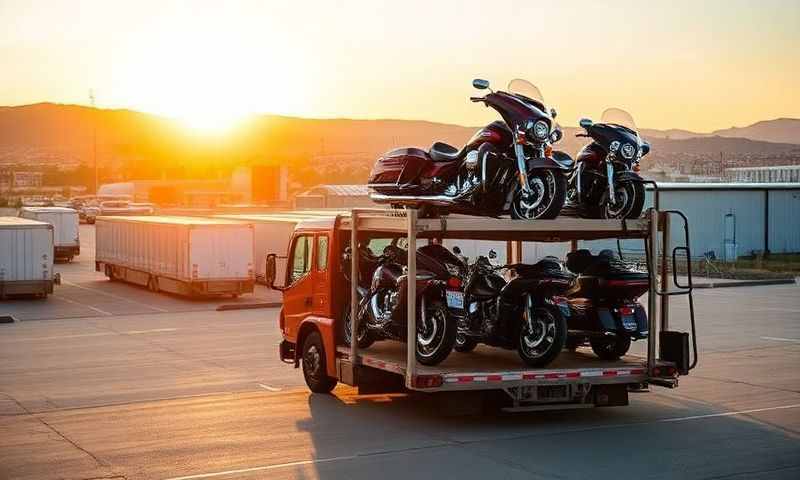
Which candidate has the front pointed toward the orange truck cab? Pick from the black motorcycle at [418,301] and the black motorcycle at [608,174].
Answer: the black motorcycle at [418,301]

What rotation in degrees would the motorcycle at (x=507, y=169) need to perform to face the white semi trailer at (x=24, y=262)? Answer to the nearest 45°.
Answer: approximately 180°

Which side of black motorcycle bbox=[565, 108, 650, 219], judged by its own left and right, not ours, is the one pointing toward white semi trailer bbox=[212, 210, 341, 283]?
back

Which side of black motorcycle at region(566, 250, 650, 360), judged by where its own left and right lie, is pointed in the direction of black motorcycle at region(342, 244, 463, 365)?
left

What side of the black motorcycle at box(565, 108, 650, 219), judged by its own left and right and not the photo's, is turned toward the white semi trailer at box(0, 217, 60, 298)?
back

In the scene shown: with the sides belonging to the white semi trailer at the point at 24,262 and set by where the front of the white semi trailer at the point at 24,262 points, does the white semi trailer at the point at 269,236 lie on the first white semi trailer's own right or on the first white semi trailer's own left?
on the first white semi trailer's own right
